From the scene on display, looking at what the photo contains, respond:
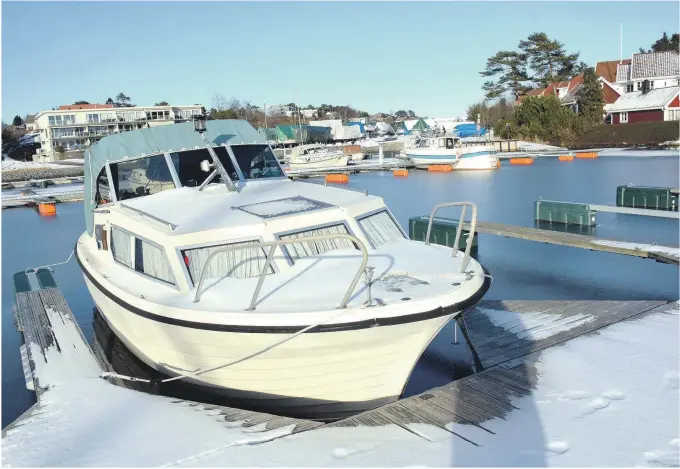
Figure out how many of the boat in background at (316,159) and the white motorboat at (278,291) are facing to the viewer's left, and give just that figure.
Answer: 0

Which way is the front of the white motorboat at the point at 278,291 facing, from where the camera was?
facing the viewer and to the right of the viewer

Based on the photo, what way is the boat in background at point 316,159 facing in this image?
to the viewer's right

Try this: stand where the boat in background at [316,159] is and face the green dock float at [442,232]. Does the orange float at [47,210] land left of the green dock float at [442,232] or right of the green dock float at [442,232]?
right

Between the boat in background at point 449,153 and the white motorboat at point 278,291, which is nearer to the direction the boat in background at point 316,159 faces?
the boat in background

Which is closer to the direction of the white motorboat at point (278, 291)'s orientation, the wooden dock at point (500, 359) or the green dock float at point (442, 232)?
the wooden dock

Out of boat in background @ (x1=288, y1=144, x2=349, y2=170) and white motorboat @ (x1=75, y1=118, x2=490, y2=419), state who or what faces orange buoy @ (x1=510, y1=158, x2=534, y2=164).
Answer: the boat in background

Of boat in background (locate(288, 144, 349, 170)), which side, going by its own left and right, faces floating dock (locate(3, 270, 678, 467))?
right

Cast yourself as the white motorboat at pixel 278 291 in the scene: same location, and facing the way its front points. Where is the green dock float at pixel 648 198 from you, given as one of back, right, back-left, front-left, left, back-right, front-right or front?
left
